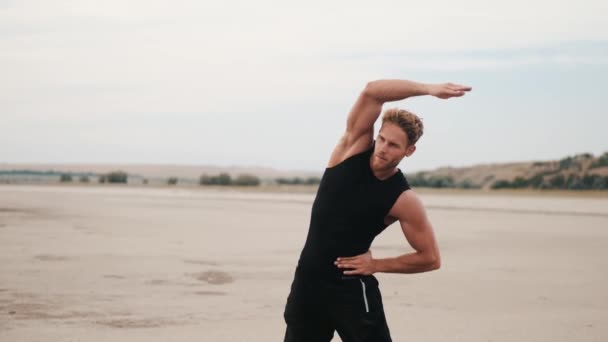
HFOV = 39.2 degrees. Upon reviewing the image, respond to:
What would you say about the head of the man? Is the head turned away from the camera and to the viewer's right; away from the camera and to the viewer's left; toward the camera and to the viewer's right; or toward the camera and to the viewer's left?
toward the camera and to the viewer's left

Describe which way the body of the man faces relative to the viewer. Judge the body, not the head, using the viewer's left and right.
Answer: facing the viewer and to the left of the viewer
